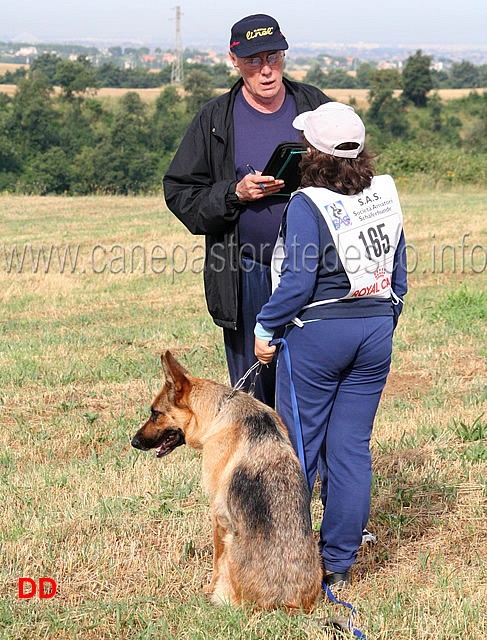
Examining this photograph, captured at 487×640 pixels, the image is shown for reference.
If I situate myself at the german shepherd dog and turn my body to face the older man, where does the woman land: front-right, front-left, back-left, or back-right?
front-right

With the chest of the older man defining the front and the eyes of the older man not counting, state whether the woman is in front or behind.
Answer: in front

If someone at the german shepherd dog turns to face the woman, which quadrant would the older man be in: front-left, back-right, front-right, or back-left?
front-left

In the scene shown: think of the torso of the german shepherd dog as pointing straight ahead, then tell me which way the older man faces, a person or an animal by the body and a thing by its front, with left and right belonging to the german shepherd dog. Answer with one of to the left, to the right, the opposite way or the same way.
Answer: the opposite way

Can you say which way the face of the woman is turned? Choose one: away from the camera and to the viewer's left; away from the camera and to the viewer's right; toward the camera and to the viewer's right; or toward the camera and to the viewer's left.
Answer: away from the camera and to the viewer's left

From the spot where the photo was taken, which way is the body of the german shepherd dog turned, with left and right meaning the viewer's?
facing away from the viewer and to the left of the viewer

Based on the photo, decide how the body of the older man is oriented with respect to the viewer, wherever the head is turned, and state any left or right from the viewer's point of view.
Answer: facing the viewer and to the right of the viewer

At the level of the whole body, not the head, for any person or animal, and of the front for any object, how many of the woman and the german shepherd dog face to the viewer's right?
0

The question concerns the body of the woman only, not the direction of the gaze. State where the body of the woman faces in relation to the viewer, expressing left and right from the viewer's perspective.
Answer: facing away from the viewer and to the left of the viewer

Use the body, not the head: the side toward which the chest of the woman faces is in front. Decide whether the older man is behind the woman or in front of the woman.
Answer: in front

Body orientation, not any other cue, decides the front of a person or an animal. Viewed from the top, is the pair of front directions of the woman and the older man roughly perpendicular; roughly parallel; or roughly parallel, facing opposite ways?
roughly parallel, facing opposite ways

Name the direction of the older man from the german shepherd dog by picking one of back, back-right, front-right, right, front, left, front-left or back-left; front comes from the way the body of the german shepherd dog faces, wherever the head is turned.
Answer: front-right
